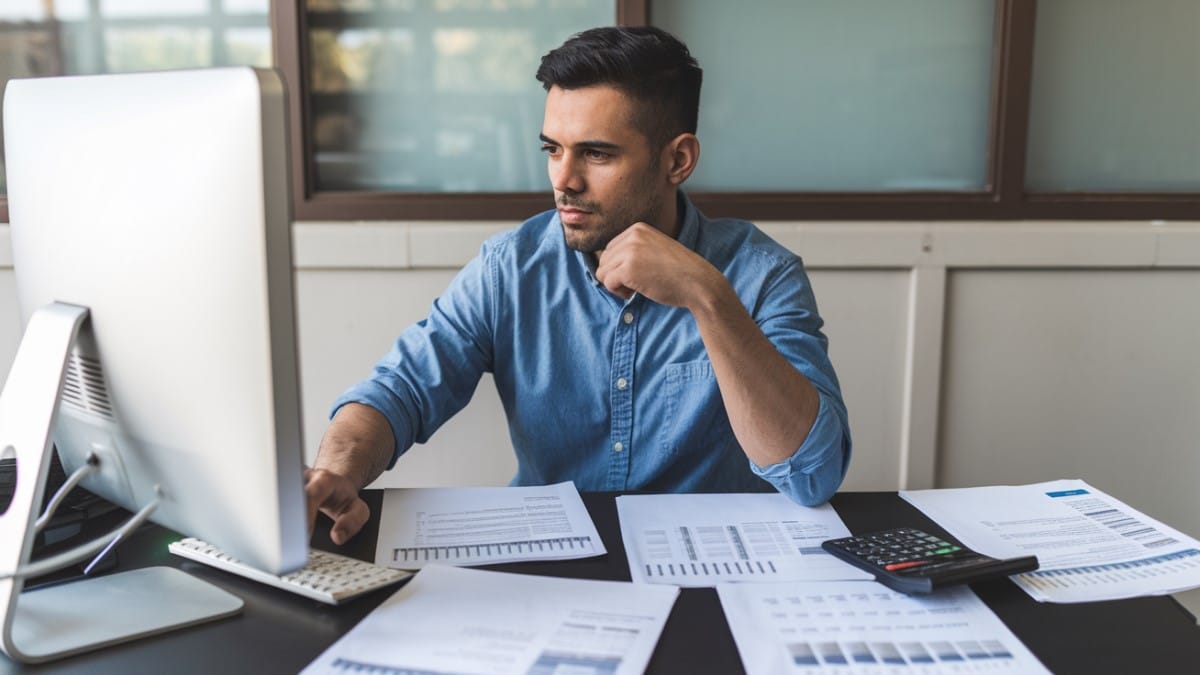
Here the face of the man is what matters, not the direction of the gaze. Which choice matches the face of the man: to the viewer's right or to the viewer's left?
to the viewer's left

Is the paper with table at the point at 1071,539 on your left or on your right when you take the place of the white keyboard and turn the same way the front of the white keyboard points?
on your right

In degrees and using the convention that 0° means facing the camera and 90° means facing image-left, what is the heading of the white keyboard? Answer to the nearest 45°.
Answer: approximately 225°

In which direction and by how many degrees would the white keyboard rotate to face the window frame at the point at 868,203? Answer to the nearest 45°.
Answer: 0° — it already faces it

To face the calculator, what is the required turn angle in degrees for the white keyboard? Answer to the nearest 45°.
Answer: approximately 45° to its right

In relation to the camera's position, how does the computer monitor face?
facing away from the viewer and to the right of the viewer

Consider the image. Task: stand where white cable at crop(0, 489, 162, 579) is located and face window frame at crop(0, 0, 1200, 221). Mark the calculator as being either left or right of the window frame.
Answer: right

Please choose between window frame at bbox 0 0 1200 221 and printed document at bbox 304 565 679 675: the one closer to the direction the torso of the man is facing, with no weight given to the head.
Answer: the printed document

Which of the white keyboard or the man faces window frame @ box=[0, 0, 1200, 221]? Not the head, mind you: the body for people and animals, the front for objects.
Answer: the white keyboard

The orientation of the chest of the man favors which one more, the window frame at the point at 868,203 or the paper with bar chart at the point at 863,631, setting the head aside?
the paper with bar chart
